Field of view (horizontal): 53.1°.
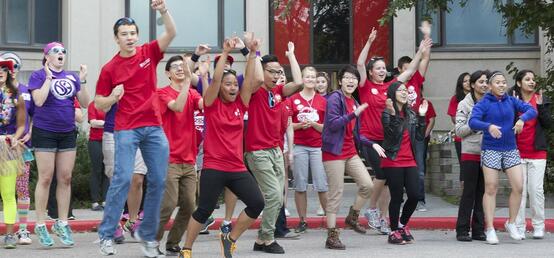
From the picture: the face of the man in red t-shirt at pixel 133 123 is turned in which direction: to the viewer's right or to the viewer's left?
to the viewer's right

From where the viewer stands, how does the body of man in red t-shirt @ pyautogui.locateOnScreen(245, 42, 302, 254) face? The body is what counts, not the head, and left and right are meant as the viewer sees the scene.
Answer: facing the viewer and to the right of the viewer

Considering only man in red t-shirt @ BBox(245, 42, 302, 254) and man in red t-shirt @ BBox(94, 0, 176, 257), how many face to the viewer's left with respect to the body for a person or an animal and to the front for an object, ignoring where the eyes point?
0

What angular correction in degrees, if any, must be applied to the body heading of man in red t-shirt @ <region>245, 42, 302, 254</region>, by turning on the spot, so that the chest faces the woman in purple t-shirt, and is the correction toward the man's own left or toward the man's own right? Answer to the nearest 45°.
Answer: approximately 135° to the man's own right

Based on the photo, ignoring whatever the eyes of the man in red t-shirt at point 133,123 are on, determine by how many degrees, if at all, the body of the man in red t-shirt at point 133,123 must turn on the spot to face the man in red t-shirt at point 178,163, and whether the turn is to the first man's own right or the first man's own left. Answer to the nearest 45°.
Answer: approximately 135° to the first man's own left

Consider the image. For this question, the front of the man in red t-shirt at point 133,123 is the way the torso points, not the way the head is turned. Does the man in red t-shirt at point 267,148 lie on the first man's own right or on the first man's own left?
on the first man's own left
